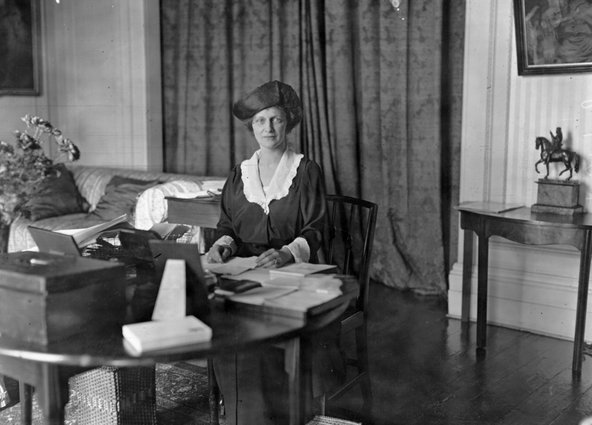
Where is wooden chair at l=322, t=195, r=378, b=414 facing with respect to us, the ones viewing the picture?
facing the viewer and to the left of the viewer

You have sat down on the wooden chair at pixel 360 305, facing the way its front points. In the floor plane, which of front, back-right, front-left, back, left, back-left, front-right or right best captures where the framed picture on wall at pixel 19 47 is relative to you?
right

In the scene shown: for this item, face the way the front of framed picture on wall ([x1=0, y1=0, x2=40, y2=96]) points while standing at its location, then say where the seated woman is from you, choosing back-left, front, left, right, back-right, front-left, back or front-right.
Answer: front

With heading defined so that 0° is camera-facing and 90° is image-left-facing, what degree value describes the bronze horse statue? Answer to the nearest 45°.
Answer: approximately 90°

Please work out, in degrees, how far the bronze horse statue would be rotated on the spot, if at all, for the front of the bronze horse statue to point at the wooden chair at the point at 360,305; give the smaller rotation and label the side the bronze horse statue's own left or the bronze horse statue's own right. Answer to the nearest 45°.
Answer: approximately 45° to the bronze horse statue's own left

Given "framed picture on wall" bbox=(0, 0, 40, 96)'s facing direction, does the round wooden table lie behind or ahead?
ahead

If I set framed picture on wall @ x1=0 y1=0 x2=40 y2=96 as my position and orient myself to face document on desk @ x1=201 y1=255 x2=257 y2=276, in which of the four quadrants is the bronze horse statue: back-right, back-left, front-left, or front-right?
front-left

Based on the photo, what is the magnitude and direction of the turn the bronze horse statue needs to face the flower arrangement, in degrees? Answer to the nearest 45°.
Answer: approximately 45° to its left

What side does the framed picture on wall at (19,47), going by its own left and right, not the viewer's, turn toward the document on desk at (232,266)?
front

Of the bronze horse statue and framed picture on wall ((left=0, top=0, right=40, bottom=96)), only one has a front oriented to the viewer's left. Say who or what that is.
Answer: the bronze horse statue

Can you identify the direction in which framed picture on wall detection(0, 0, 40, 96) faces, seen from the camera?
facing the viewer

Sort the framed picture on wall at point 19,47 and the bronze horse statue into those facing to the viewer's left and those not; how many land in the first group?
1

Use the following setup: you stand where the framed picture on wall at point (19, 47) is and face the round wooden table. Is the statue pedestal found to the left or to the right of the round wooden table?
left

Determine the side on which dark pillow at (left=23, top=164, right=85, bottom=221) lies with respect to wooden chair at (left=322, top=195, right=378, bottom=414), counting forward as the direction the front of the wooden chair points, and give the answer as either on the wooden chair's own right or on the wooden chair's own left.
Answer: on the wooden chair's own right

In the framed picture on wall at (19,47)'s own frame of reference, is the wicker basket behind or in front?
in front

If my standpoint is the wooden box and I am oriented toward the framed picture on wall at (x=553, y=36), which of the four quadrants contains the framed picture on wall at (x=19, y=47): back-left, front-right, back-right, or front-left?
front-left

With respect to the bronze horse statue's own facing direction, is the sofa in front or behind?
in front

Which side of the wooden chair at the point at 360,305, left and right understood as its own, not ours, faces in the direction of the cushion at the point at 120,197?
right
